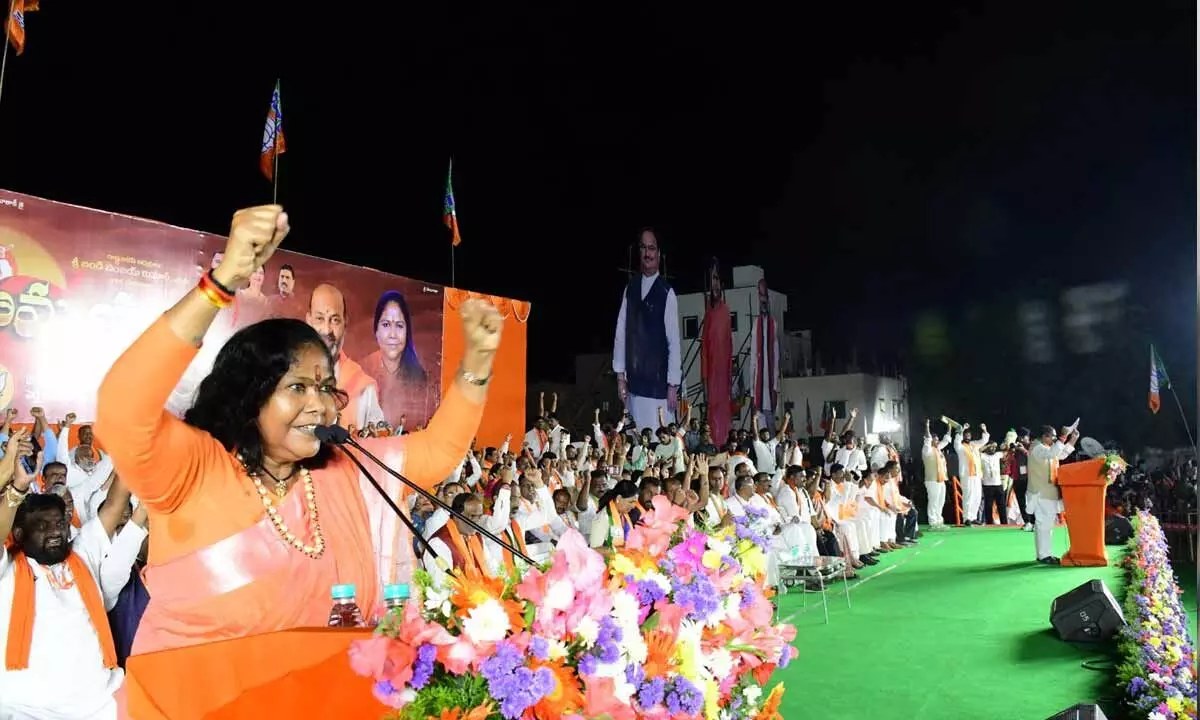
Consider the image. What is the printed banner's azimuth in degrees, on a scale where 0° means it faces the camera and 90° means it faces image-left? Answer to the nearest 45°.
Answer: approximately 315°

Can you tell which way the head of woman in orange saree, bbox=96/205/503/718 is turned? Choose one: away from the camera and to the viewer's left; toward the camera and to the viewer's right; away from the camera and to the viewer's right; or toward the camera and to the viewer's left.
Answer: toward the camera and to the viewer's right

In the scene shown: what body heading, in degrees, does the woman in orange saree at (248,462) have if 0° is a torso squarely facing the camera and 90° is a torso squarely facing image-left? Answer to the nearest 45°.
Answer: approximately 315°

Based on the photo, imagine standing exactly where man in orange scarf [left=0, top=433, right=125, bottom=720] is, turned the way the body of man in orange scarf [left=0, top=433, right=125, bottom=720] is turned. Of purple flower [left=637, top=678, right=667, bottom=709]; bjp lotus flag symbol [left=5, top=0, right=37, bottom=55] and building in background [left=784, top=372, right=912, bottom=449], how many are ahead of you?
1

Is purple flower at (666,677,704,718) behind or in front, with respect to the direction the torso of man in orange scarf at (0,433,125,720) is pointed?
in front

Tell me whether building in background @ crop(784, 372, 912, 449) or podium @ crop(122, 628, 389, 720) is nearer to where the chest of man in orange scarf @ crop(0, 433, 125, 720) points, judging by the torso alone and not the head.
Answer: the podium

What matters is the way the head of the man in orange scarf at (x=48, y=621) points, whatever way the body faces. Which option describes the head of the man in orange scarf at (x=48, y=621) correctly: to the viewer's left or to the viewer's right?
to the viewer's right

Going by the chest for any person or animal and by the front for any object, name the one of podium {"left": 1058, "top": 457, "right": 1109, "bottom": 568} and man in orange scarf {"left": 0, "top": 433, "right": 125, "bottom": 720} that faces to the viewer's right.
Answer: the podium

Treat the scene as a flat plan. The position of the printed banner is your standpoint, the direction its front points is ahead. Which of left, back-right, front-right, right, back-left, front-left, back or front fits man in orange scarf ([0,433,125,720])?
front-right

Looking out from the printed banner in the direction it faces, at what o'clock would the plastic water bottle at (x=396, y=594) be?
The plastic water bottle is roughly at 1 o'clock from the printed banner.

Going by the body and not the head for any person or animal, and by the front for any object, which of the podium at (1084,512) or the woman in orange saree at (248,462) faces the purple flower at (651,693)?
the woman in orange saree

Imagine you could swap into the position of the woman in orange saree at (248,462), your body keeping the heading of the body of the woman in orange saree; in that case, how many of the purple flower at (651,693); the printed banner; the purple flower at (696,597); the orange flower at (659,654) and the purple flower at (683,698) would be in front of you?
4

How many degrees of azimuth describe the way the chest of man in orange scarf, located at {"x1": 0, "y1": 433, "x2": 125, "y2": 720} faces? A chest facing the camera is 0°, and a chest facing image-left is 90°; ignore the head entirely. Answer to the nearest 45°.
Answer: approximately 0°

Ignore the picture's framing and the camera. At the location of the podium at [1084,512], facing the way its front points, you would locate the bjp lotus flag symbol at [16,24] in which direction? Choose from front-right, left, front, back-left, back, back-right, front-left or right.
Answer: back-right

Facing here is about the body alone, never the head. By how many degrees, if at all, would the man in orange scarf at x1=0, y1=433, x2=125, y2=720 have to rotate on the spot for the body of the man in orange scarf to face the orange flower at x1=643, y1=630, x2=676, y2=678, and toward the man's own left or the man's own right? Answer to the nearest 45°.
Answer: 0° — they already face it
